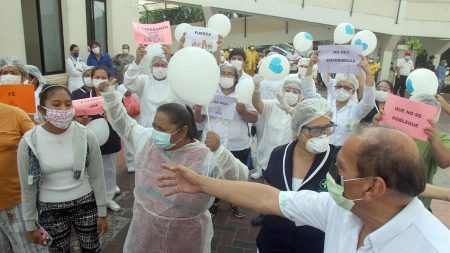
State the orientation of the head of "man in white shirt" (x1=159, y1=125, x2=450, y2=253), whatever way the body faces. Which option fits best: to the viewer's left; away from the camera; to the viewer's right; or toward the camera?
to the viewer's left

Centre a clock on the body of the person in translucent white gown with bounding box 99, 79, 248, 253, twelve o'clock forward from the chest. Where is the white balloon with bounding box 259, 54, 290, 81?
The white balloon is roughly at 7 o'clock from the person in translucent white gown.

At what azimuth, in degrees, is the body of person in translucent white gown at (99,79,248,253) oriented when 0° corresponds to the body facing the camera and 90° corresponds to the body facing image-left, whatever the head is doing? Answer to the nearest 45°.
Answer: approximately 0°

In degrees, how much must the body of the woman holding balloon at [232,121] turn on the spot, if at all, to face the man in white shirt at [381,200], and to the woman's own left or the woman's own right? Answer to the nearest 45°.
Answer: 0° — they already face them

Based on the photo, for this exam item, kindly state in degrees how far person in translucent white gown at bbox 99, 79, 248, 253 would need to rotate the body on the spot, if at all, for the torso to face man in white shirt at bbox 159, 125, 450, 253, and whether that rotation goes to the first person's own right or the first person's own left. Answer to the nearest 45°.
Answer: approximately 45° to the first person's own left

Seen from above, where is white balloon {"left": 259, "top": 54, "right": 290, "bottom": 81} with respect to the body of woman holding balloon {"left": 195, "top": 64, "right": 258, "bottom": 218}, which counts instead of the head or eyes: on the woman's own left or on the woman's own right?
on the woman's own left

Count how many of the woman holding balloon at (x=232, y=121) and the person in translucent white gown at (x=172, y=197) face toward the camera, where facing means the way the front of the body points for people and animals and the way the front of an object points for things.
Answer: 2

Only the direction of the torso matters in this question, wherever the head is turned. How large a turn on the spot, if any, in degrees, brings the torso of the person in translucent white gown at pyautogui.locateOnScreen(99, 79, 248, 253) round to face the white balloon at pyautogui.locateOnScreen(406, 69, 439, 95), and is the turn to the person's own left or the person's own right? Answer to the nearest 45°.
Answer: approximately 135° to the person's own left
